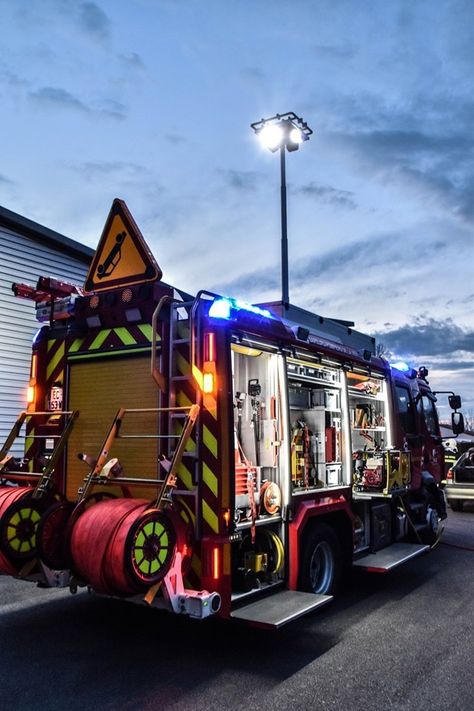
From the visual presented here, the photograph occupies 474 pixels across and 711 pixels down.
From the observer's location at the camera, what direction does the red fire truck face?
facing away from the viewer and to the right of the viewer
